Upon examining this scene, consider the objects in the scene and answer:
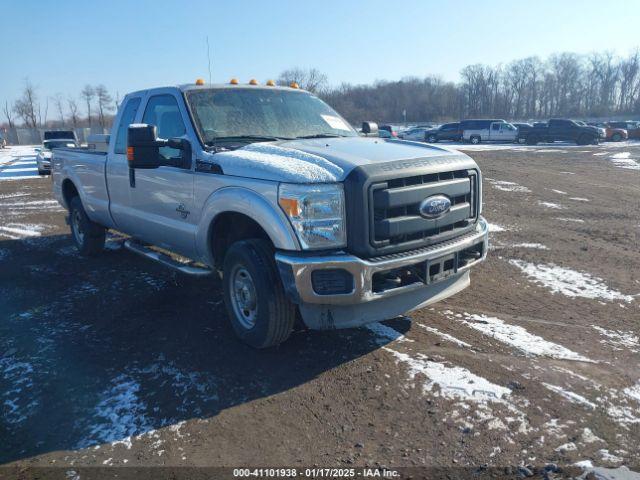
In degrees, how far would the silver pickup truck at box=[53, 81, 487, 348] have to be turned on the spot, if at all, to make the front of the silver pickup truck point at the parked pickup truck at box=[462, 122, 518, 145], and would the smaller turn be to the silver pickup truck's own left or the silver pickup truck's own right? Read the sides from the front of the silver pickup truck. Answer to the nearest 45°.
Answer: approximately 90° to the silver pickup truck's own left

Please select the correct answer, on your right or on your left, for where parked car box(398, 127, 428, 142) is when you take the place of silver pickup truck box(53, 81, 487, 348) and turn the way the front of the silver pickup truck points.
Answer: on your left

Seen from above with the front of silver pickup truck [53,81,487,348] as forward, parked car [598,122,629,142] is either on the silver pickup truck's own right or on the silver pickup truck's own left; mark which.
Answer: on the silver pickup truck's own left

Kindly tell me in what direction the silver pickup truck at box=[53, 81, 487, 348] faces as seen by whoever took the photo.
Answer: facing the viewer and to the right of the viewer

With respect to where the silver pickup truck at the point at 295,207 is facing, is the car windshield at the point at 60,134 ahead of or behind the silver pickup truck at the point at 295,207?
behind

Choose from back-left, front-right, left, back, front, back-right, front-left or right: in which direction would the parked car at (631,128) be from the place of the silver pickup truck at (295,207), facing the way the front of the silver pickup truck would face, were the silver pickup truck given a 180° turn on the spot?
right

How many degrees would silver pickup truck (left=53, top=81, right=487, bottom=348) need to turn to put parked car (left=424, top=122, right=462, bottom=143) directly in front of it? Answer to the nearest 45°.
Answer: approximately 135° to its left

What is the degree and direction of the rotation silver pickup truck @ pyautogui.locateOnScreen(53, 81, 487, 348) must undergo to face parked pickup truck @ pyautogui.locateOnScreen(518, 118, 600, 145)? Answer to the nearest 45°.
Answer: approximately 90° to its left
